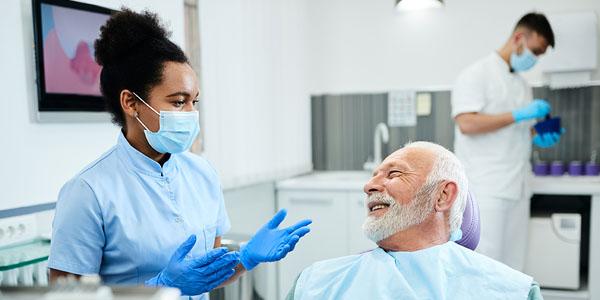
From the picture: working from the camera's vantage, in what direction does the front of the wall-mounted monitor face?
facing the viewer and to the right of the viewer

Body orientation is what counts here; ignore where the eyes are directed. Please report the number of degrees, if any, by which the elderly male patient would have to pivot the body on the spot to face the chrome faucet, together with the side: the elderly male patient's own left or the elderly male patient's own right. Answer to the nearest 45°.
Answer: approximately 180°

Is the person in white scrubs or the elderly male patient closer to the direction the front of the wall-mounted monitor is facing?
the elderly male patient

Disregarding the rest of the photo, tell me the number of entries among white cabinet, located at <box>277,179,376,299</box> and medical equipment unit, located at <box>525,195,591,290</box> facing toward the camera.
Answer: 2

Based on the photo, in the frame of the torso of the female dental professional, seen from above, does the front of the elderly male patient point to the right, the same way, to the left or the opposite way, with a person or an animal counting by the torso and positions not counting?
to the right

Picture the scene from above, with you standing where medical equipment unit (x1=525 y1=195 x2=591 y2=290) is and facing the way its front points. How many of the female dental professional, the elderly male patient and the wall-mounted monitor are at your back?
0

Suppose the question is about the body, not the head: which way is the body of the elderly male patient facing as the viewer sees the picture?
toward the camera

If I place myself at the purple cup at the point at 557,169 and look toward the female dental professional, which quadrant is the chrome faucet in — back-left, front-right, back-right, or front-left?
front-right

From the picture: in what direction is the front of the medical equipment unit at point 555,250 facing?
toward the camera

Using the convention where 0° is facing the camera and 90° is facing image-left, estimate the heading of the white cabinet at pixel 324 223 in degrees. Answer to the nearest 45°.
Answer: approximately 0°

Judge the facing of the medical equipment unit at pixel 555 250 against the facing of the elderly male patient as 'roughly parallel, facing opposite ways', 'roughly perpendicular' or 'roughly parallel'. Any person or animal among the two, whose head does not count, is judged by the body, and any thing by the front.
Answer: roughly parallel

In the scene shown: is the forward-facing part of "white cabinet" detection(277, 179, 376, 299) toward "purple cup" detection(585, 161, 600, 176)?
no
